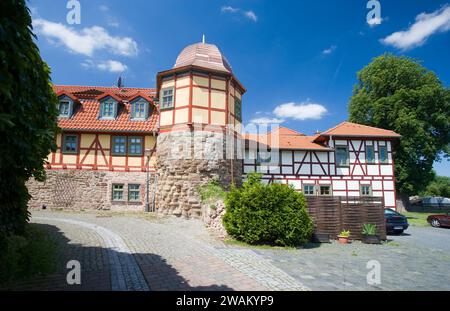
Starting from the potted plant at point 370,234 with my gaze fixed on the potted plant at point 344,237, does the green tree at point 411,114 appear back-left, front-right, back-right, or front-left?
back-right

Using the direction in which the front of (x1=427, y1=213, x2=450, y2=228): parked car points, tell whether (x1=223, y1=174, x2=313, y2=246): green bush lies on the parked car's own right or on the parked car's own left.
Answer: on the parked car's own left

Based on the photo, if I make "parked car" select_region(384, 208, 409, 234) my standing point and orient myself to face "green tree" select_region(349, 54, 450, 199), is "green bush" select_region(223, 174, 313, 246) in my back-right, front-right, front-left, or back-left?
back-left

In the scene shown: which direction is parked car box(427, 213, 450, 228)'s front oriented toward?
to the viewer's left

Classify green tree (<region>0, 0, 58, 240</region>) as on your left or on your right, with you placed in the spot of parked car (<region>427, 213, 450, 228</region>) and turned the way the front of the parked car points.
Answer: on your left

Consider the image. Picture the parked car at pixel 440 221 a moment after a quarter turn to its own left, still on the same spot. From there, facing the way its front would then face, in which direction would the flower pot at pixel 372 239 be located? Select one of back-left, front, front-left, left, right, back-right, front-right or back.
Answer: front

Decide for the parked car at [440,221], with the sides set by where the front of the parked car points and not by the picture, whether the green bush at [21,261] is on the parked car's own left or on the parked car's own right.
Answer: on the parked car's own left

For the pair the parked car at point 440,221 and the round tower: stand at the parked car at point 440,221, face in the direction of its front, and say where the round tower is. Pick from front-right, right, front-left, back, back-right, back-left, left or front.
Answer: front-left
